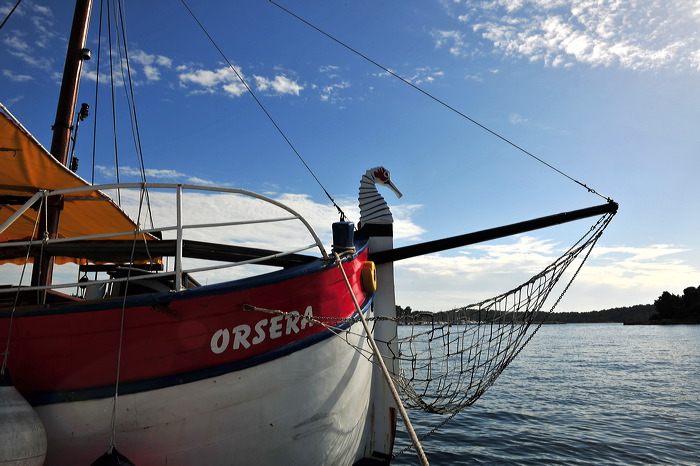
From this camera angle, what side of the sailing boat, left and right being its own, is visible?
right
